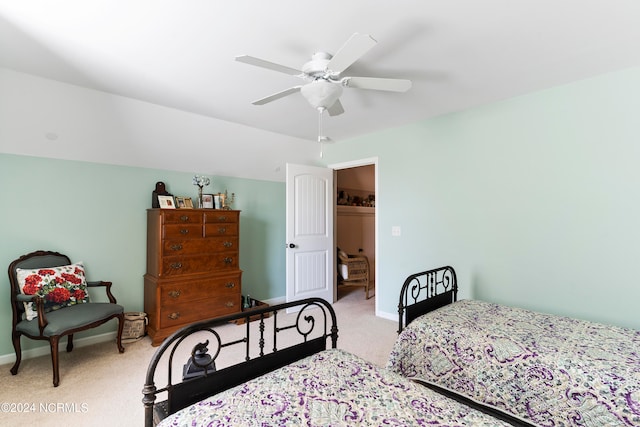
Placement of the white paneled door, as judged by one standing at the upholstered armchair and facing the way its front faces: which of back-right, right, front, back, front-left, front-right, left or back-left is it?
front-left

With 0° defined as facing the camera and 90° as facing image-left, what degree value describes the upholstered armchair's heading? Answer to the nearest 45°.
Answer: approximately 315°

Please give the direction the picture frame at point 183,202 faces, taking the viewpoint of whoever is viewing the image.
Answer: facing the viewer

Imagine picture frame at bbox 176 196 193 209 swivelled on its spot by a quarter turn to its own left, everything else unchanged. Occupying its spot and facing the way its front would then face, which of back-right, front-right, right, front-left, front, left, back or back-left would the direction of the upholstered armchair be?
back-right

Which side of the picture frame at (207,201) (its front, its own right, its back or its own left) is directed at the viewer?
front

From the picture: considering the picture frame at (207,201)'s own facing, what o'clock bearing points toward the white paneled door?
The white paneled door is roughly at 9 o'clock from the picture frame.

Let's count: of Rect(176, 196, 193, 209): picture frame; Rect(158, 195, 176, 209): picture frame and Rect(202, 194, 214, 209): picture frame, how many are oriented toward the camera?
3
